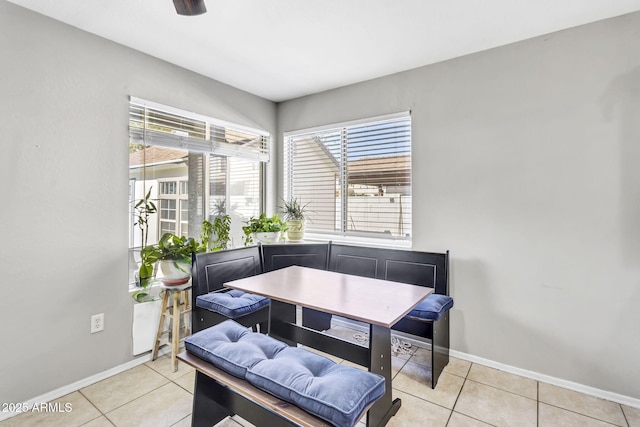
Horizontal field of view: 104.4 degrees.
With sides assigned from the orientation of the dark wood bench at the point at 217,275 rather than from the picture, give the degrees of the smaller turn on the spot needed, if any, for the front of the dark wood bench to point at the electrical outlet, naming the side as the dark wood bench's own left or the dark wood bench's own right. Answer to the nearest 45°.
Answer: approximately 135° to the dark wood bench's own right

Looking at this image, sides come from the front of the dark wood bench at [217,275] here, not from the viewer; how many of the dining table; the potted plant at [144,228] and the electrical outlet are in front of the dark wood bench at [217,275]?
1

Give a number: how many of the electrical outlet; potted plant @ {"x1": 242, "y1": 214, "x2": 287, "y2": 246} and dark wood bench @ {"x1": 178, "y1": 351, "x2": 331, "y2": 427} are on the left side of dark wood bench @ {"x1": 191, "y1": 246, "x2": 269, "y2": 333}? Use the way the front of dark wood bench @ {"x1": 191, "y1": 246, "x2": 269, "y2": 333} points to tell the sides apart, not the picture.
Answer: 1

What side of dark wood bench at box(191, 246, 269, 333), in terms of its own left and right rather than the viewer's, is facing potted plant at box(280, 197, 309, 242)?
left

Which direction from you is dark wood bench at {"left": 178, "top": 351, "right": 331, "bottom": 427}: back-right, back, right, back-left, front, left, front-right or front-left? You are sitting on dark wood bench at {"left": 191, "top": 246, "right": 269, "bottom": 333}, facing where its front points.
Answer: front-right

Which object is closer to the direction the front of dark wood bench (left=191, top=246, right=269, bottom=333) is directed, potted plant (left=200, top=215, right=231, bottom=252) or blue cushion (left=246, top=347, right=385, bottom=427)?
the blue cushion

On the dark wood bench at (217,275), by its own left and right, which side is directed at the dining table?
front

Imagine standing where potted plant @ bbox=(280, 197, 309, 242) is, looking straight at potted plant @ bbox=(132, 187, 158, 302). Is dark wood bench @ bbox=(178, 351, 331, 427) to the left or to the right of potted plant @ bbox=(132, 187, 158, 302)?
left

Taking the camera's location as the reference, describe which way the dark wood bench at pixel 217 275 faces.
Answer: facing the viewer and to the right of the viewer

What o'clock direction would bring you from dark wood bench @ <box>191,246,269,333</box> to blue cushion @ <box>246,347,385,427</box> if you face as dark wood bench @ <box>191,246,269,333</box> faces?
The blue cushion is roughly at 1 o'clock from the dark wood bench.

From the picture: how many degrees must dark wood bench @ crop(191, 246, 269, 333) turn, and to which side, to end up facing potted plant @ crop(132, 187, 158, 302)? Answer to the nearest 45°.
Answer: approximately 135° to its right

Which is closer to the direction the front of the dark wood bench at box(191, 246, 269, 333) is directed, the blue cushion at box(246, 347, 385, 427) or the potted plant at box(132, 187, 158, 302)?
the blue cushion
